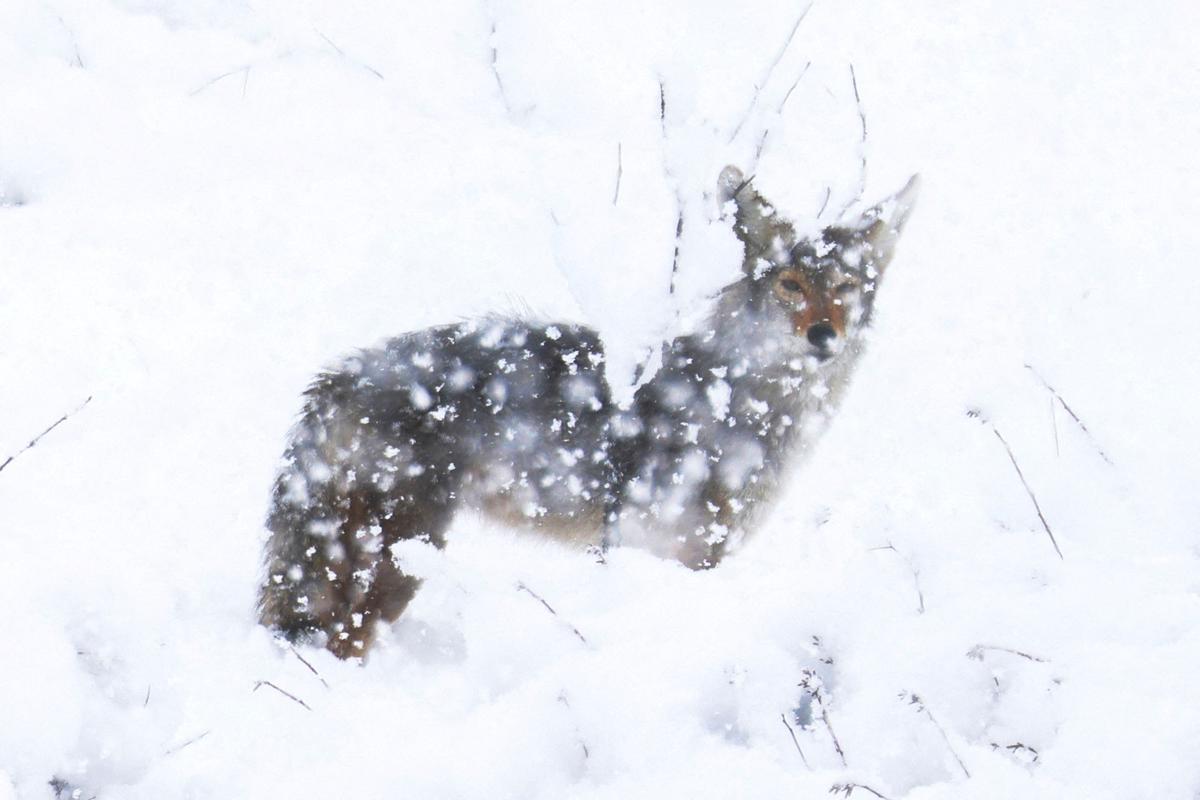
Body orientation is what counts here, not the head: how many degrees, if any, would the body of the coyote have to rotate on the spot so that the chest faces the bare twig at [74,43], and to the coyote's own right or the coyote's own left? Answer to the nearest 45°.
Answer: approximately 180°

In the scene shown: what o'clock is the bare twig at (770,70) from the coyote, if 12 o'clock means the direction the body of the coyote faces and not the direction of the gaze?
The bare twig is roughly at 9 o'clock from the coyote.

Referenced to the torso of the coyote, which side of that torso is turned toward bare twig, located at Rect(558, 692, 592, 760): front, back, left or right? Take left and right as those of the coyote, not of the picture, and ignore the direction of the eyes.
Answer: right

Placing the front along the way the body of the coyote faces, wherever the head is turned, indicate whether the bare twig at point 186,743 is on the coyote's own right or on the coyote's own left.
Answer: on the coyote's own right

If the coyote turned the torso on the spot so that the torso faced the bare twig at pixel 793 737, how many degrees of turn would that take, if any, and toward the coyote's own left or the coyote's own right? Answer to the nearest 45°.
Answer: approximately 45° to the coyote's own right

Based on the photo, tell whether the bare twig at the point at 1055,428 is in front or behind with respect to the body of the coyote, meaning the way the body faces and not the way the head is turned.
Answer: in front

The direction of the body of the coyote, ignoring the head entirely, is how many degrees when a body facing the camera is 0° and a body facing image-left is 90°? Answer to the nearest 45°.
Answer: approximately 270°

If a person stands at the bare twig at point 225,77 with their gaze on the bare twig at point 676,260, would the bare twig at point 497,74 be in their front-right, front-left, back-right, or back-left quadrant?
front-left

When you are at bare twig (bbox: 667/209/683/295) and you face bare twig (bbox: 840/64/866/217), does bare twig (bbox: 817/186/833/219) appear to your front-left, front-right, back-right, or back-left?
front-right

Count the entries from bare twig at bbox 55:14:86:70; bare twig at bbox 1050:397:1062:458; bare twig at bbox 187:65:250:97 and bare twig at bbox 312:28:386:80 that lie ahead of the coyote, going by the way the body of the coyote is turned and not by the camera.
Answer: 1

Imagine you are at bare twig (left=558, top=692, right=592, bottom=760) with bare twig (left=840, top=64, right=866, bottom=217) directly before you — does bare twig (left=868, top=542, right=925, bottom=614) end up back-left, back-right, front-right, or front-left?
front-right

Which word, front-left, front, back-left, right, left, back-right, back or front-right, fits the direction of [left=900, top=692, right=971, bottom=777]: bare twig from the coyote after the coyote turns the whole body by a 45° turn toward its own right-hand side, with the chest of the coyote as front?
front

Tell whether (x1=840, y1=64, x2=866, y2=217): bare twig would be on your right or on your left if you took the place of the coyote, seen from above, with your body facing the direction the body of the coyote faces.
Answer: on your left

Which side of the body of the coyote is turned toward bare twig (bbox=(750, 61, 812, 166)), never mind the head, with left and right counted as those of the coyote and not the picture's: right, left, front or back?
left
